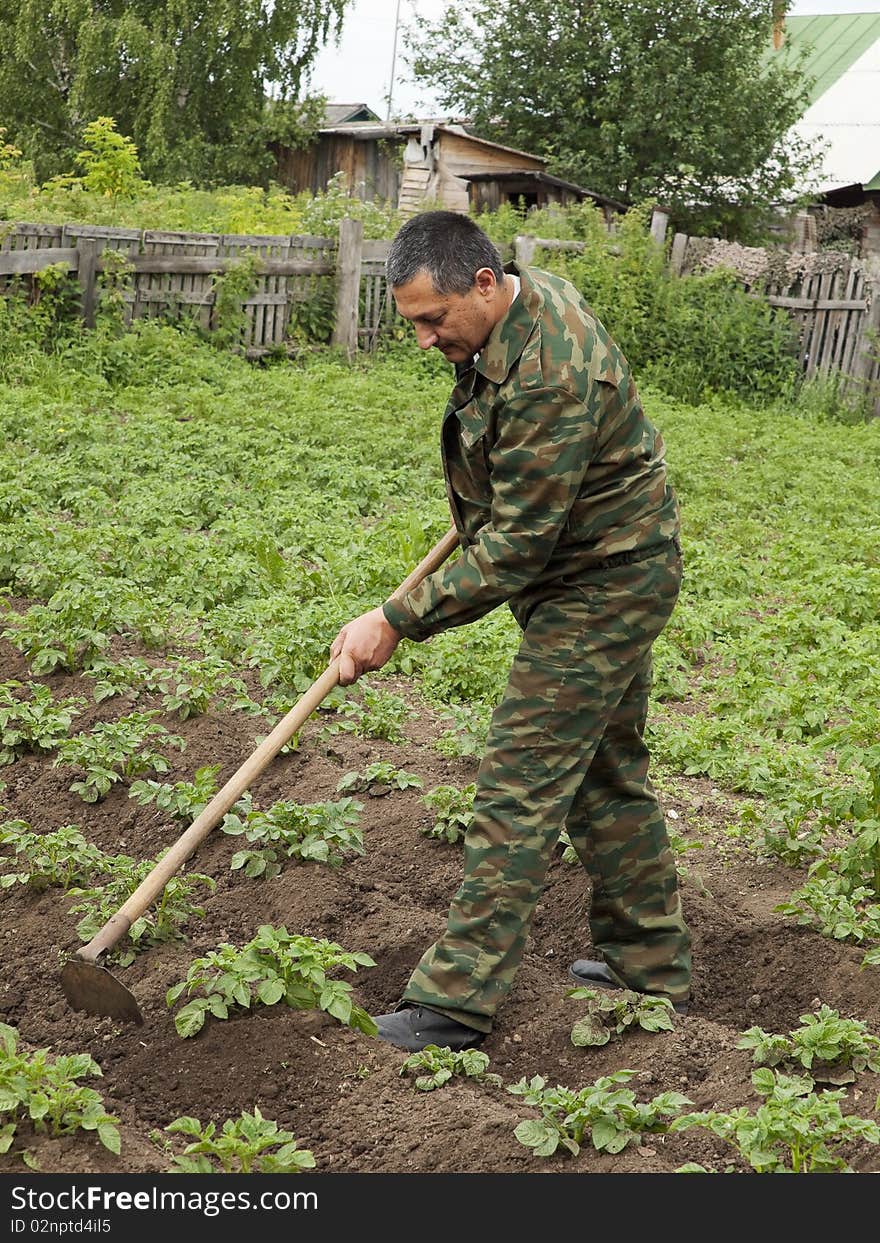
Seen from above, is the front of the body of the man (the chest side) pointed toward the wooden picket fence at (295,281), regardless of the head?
no

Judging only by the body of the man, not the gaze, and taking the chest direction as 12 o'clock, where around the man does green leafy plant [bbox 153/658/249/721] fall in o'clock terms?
The green leafy plant is roughly at 2 o'clock from the man.

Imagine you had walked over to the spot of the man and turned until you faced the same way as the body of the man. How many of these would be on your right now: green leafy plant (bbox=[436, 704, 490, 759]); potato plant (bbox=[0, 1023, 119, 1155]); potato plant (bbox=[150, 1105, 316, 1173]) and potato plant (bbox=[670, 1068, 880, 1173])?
1

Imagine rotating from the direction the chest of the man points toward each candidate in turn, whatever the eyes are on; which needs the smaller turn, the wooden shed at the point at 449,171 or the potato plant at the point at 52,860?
the potato plant

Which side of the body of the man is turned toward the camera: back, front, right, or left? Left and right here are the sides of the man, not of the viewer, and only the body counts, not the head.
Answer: left

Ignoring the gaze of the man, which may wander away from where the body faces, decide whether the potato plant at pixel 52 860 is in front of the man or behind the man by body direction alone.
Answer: in front

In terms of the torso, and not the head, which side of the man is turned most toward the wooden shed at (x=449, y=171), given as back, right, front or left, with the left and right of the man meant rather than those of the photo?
right

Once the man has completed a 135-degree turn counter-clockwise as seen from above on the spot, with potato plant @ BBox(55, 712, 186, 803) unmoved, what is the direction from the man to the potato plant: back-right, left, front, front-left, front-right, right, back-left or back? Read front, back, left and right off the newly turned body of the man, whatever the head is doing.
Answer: back

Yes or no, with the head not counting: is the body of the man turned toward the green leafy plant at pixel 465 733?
no

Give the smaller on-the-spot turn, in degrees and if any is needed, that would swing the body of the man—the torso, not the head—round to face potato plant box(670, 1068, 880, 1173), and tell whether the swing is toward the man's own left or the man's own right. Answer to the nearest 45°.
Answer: approximately 135° to the man's own left

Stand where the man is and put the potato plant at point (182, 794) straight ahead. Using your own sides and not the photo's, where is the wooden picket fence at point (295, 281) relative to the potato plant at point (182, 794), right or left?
right

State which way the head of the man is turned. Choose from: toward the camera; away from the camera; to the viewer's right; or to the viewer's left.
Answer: to the viewer's left

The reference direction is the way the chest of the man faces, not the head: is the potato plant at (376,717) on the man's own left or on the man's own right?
on the man's own right

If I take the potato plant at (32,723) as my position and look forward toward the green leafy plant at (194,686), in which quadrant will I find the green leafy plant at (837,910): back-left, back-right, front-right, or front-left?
front-right
